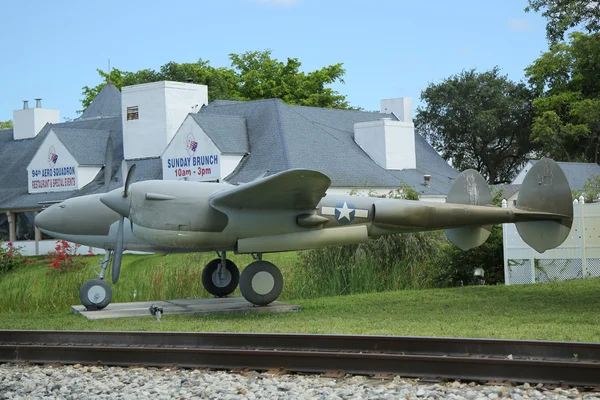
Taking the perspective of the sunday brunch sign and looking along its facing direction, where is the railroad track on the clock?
The railroad track is roughly at 12 o'clock from the sunday brunch sign.

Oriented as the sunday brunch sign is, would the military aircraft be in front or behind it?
in front

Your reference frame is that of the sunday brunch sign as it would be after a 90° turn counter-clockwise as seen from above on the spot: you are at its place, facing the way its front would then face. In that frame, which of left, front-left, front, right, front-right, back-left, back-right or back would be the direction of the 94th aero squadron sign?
back-left

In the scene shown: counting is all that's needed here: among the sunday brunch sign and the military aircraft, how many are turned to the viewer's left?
1

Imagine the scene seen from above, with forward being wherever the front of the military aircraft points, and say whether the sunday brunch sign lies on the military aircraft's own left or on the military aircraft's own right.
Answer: on the military aircraft's own right

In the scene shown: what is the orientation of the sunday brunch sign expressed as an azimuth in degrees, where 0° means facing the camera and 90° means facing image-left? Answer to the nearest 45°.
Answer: approximately 0°

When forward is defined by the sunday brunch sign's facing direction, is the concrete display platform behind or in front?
in front

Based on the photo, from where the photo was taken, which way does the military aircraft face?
to the viewer's left

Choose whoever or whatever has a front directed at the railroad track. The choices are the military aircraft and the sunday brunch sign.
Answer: the sunday brunch sign

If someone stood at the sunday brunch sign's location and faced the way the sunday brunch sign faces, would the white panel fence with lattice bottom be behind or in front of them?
in front

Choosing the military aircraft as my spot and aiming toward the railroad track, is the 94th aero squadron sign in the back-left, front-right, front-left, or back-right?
back-right

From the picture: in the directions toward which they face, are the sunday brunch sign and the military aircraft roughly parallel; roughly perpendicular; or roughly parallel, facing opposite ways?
roughly perpendicular
